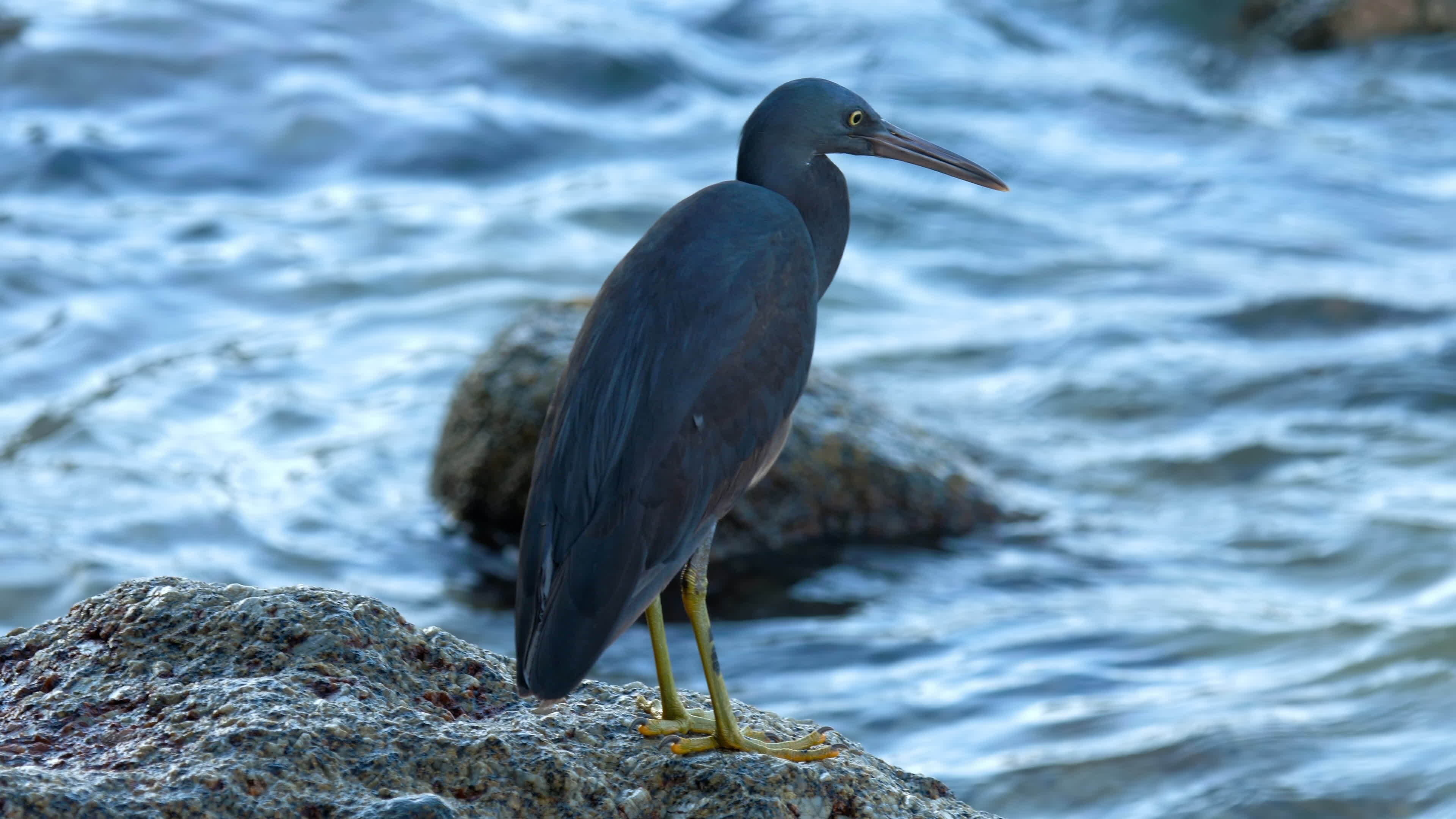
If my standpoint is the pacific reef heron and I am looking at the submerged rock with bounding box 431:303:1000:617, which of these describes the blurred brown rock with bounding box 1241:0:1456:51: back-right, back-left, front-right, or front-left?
front-right

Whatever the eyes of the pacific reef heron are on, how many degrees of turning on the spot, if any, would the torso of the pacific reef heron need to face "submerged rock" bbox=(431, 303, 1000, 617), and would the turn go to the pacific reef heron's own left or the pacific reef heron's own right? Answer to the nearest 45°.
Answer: approximately 90° to the pacific reef heron's own left

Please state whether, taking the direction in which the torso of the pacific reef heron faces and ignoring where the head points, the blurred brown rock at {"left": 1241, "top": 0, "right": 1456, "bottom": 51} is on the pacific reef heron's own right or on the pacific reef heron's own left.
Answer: on the pacific reef heron's own left

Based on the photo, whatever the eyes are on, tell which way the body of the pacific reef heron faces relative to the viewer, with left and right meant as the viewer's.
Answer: facing to the right of the viewer
